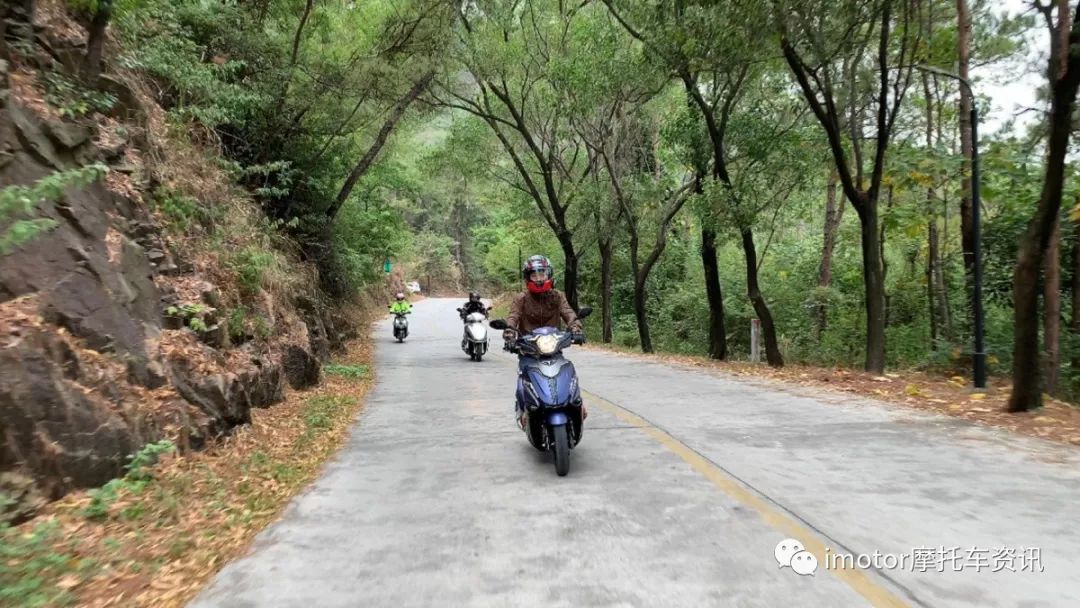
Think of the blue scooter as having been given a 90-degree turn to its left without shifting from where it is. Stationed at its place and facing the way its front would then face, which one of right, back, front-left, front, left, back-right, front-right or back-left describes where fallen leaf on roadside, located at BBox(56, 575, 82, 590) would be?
back-right

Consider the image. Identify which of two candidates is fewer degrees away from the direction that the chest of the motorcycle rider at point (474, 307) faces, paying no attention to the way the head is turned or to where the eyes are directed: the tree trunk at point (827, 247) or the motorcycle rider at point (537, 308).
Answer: the motorcycle rider

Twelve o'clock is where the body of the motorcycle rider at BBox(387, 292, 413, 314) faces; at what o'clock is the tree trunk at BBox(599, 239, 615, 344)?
The tree trunk is roughly at 9 o'clock from the motorcycle rider.

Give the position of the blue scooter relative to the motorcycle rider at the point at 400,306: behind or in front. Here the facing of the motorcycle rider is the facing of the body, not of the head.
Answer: in front

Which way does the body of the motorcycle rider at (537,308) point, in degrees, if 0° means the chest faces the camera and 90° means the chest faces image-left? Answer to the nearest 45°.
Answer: approximately 0°
